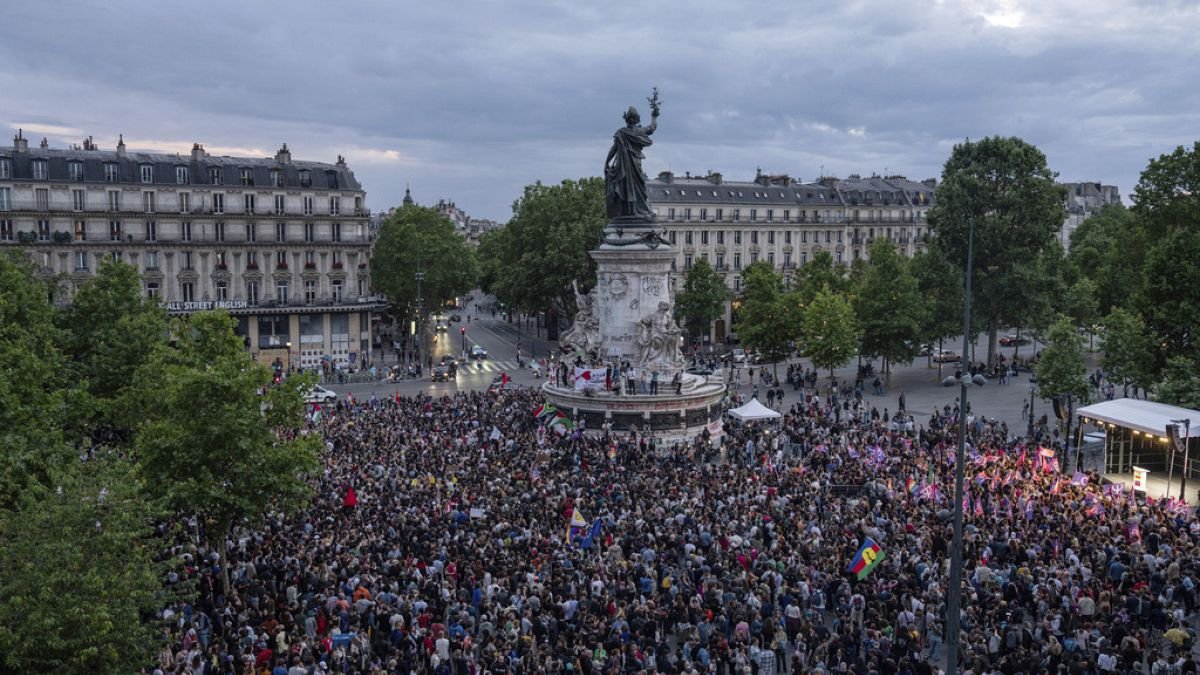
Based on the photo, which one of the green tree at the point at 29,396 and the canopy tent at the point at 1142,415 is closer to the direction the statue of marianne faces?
the canopy tent

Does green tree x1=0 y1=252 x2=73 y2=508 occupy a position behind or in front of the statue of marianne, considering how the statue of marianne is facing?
behind

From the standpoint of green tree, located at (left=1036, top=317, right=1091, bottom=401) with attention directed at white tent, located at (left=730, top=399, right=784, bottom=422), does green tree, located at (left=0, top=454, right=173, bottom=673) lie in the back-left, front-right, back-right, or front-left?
front-left

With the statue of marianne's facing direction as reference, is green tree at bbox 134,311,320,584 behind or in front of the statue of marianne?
behind

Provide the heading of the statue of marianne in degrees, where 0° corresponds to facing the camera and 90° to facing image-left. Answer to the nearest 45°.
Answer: approximately 225°

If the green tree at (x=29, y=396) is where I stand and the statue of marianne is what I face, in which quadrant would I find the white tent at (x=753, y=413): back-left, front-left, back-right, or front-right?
front-right

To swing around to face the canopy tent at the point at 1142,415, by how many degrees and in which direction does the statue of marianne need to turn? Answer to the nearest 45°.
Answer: approximately 90° to its right

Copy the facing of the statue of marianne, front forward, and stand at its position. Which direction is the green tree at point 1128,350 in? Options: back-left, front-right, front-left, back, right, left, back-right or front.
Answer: front-right

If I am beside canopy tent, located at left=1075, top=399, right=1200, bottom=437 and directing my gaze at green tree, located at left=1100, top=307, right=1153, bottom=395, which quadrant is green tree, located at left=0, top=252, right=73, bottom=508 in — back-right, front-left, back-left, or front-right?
back-left

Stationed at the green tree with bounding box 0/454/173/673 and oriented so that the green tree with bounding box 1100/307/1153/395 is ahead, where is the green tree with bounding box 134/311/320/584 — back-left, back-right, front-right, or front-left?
front-left
